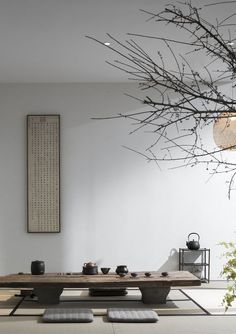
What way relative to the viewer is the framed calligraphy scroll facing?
toward the camera

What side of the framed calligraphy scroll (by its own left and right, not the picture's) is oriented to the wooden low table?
front

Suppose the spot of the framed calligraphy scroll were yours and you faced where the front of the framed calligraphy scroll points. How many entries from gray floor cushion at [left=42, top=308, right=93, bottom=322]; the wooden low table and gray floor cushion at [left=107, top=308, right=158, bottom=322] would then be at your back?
0

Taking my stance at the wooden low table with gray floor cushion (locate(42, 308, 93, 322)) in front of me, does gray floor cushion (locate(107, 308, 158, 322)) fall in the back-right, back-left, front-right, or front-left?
front-left

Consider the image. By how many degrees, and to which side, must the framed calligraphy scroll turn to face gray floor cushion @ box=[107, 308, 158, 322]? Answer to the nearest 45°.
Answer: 0° — it already faces it

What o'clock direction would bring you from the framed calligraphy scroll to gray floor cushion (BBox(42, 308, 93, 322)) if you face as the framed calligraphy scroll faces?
The gray floor cushion is roughly at 12 o'clock from the framed calligraphy scroll.
